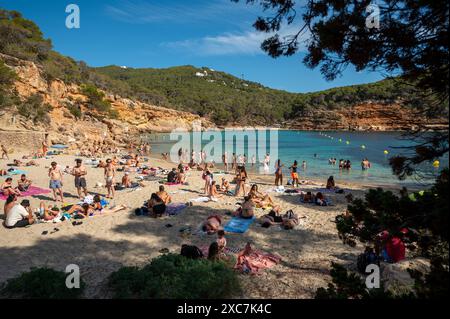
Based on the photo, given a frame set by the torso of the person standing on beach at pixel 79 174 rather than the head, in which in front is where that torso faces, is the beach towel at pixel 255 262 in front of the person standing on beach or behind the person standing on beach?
in front

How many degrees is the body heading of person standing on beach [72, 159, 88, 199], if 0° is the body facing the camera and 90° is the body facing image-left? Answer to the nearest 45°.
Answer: approximately 0°

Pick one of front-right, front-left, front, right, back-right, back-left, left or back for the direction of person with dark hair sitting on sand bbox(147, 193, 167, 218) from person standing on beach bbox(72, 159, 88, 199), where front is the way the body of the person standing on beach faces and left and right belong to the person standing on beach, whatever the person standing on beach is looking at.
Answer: front-left

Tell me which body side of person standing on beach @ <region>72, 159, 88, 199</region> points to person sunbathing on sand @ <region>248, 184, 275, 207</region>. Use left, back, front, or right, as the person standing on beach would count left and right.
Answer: left

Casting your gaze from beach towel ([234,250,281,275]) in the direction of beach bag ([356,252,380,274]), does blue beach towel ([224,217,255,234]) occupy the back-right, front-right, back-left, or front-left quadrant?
back-left

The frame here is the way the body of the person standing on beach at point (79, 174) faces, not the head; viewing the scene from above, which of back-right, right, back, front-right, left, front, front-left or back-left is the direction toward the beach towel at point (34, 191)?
back-right

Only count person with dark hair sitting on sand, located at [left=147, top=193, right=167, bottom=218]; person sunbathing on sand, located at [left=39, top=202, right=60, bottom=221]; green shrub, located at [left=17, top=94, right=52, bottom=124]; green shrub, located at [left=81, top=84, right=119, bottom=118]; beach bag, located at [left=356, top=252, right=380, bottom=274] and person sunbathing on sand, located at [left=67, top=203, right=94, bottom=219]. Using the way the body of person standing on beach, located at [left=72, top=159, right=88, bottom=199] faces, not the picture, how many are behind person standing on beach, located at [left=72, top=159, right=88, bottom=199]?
2

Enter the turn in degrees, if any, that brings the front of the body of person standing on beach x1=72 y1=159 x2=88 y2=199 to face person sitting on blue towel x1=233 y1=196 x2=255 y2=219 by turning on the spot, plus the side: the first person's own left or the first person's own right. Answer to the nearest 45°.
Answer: approximately 45° to the first person's own left

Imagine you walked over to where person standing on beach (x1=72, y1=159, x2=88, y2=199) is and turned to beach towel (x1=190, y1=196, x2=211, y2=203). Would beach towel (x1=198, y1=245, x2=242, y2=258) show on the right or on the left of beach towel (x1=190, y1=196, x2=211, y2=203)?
right

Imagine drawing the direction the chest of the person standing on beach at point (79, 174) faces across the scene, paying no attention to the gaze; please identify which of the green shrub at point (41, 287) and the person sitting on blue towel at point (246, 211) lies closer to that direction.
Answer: the green shrub

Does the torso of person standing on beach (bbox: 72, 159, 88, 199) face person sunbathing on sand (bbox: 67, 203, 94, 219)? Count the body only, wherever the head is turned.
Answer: yes

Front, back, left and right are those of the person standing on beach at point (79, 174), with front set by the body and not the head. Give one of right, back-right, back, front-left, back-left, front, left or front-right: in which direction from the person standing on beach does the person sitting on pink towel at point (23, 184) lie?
back-right

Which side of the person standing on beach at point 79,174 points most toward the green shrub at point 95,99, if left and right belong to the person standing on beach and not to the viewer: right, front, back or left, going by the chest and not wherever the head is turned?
back

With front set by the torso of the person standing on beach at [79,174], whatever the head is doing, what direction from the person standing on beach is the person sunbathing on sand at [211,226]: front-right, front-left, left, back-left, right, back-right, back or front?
front-left
